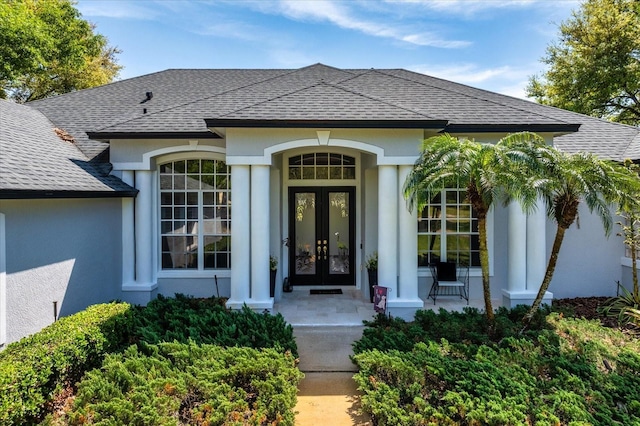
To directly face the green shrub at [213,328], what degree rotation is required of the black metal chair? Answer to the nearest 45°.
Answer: approximately 45° to its right

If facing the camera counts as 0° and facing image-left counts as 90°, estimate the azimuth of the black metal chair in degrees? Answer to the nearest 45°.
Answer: approximately 0°

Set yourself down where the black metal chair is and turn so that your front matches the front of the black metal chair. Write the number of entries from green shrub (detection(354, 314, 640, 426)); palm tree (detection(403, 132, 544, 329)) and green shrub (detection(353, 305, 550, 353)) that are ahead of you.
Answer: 3

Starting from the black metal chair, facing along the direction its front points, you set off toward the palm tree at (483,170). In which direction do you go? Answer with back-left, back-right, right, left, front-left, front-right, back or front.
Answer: front

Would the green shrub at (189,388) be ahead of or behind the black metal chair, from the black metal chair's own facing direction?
ahead

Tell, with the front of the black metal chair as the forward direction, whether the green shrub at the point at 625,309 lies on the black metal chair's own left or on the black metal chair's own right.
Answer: on the black metal chair's own left

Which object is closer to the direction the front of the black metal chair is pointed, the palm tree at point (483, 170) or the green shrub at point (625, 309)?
the palm tree

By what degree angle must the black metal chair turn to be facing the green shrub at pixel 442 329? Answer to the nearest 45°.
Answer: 0° — it already faces it

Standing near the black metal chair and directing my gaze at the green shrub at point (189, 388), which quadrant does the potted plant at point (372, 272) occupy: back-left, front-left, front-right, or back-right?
front-right

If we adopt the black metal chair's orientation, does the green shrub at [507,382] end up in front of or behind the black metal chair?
in front
